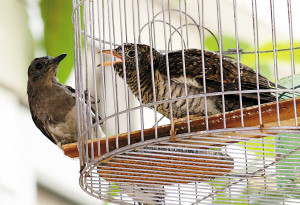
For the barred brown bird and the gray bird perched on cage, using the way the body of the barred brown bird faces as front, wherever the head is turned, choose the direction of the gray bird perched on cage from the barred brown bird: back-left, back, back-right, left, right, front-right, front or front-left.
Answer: front-right

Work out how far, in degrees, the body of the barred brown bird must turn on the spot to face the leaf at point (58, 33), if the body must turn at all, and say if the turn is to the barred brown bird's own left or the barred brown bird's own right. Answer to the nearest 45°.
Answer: approximately 45° to the barred brown bird's own right

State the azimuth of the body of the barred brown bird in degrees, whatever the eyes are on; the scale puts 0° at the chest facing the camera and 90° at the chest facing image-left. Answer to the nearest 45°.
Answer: approximately 90°
